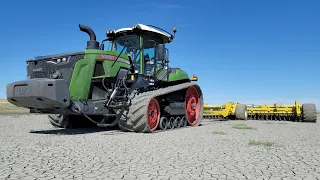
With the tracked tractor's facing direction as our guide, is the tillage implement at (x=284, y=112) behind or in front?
behind

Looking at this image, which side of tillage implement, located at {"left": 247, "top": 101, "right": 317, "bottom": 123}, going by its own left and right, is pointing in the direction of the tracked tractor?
front

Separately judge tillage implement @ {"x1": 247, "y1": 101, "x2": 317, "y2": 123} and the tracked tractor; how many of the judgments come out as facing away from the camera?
0

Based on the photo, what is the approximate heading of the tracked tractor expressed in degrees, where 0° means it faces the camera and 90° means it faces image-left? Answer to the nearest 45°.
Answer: approximately 45°

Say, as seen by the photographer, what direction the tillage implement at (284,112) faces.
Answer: facing the viewer and to the left of the viewer
